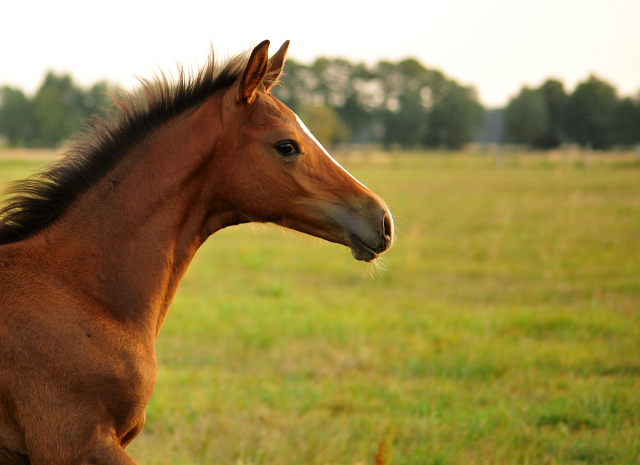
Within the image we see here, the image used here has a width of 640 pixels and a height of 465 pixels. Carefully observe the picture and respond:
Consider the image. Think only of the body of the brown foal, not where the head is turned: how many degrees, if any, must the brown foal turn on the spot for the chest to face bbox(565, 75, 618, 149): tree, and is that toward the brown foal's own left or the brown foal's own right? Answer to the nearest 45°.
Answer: approximately 45° to the brown foal's own left

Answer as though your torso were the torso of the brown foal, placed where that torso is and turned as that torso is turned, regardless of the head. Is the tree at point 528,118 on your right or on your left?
on your left

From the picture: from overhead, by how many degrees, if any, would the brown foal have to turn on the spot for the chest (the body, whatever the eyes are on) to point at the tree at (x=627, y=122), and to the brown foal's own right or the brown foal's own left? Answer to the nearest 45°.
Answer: approximately 45° to the brown foal's own left

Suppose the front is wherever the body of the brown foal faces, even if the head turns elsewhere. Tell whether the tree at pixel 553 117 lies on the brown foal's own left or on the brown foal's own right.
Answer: on the brown foal's own left

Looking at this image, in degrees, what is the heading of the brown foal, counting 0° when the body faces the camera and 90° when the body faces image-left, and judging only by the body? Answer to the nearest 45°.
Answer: approximately 270°
